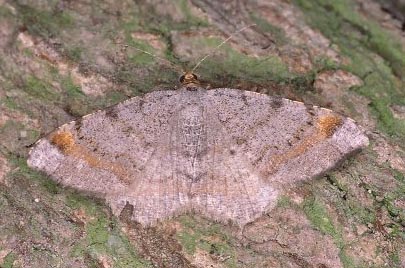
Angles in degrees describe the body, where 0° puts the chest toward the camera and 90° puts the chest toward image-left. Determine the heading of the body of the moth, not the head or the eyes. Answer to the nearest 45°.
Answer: approximately 180°
